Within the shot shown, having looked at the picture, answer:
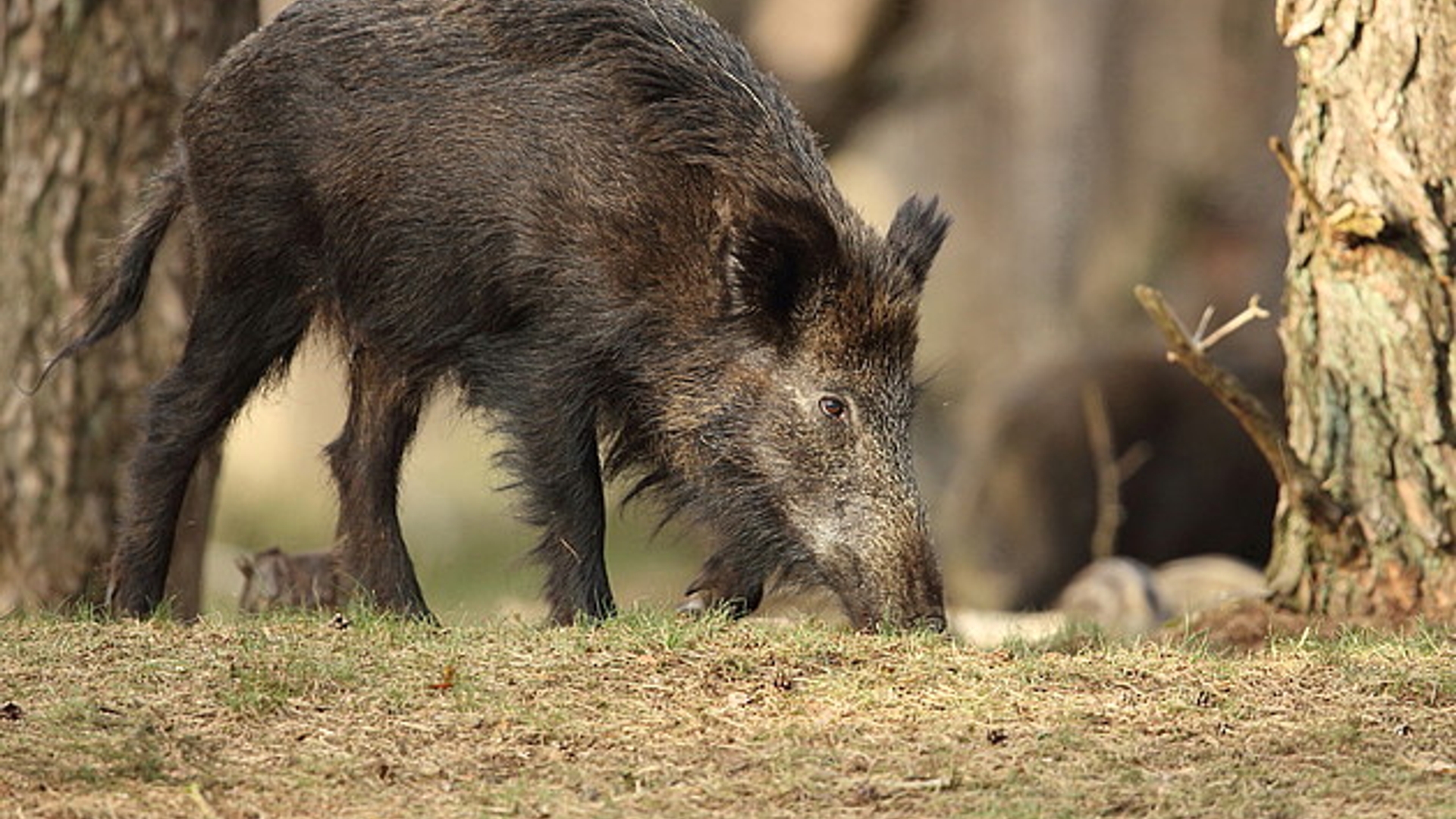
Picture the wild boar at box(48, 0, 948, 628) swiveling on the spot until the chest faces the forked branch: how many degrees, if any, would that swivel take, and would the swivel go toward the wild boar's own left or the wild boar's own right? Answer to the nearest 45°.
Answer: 0° — it already faces it

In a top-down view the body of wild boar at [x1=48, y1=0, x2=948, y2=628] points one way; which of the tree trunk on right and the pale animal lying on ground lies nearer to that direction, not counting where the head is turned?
the tree trunk on right

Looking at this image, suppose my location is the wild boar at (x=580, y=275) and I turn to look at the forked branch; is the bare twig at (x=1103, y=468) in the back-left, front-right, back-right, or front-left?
front-left

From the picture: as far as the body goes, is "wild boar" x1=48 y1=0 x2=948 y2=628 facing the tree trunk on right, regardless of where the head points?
yes

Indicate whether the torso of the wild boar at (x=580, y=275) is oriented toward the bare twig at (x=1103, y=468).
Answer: no

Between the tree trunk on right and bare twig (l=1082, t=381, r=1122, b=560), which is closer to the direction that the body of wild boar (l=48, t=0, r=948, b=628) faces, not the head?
the tree trunk on right

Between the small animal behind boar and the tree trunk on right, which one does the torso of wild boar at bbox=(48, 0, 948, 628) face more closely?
the tree trunk on right

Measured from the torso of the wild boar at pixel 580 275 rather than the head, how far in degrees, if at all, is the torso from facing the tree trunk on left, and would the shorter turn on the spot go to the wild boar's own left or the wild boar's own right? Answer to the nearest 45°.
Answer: approximately 135° to the wild boar's own left

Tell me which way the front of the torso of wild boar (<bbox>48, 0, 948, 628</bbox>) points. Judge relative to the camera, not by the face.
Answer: to the viewer's right

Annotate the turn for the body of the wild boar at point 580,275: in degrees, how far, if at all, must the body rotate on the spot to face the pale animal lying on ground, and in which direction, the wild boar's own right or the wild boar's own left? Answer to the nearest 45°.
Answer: approximately 45° to the wild boar's own left

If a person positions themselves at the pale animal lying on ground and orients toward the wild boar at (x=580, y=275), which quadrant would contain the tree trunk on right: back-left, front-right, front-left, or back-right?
front-left
